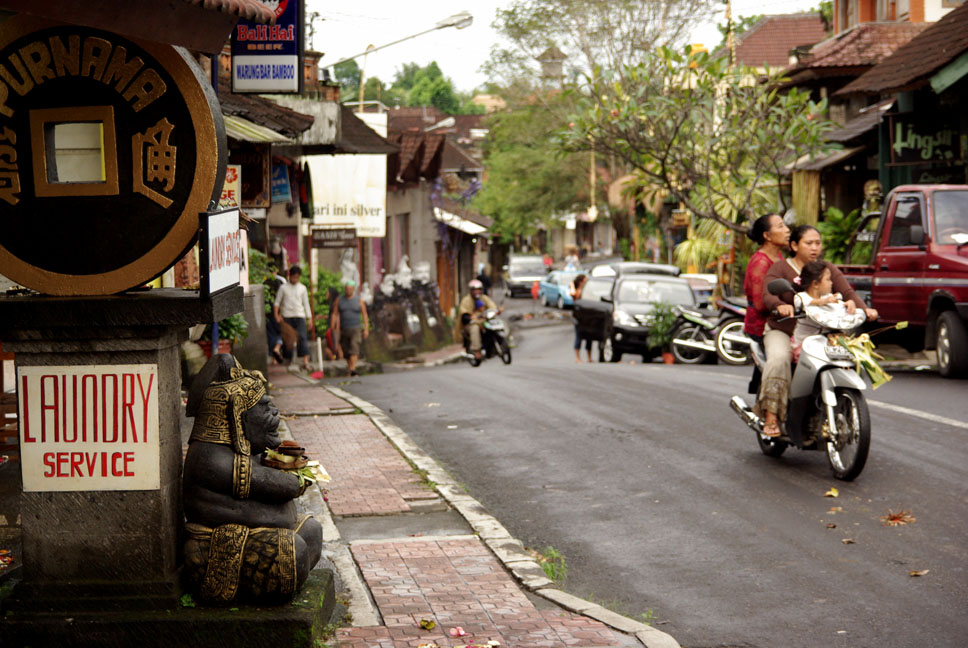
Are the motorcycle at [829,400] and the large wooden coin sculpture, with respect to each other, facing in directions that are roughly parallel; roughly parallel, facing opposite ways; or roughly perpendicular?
roughly parallel

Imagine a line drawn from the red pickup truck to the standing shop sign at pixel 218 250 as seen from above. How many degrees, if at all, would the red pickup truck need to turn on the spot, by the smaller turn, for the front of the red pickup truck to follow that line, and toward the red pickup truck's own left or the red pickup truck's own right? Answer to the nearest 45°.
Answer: approximately 45° to the red pickup truck's own right

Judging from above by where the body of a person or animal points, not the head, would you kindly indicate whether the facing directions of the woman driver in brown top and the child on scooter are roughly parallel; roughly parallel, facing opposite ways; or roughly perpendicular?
roughly parallel

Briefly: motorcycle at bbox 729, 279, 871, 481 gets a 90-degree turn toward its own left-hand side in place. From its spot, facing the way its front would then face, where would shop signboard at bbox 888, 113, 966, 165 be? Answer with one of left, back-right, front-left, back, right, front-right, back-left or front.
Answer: front-left

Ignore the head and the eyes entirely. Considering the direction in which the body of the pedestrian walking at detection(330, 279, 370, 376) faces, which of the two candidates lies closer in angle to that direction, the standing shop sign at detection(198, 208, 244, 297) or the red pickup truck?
the standing shop sign

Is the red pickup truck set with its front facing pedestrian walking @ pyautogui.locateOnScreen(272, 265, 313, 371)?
no

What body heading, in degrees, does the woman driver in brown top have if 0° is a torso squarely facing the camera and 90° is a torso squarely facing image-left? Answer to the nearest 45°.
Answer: approximately 315°

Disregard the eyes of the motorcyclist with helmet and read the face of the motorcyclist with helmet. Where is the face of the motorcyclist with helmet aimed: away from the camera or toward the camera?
toward the camera

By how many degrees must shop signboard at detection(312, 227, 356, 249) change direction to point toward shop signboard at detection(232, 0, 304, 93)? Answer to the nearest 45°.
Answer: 0° — it already faces it

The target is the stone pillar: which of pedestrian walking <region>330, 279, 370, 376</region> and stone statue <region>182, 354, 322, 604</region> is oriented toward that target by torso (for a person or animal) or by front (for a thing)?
the pedestrian walking

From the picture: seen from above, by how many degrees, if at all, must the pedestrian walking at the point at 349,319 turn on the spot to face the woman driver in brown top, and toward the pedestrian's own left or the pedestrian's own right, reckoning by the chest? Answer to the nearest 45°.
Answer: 0° — they already face them

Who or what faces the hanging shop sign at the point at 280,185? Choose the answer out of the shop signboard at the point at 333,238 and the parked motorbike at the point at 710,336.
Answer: the shop signboard

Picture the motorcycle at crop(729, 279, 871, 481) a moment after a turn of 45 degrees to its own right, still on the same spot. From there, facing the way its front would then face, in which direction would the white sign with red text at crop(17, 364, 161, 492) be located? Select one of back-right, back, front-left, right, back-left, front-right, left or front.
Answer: front-right

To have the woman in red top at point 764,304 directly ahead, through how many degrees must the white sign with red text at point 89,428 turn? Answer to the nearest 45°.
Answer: approximately 135° to its left
